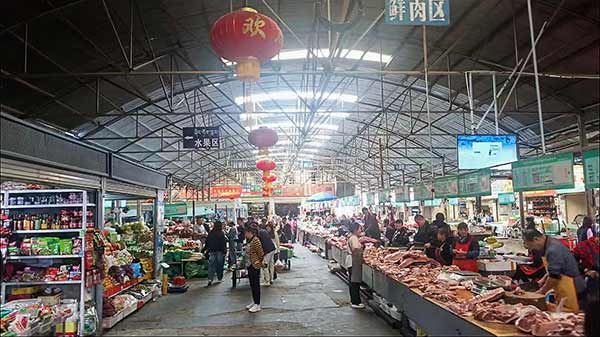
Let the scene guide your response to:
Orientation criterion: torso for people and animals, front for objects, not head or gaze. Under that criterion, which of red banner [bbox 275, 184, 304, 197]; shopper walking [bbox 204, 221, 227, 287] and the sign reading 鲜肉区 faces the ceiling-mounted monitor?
the red banner

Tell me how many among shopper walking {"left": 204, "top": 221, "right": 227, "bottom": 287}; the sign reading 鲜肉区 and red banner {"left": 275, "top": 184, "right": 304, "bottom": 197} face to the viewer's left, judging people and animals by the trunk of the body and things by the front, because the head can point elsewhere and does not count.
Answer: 0

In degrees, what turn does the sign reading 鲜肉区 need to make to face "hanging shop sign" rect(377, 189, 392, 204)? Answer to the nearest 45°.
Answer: approximately 180°

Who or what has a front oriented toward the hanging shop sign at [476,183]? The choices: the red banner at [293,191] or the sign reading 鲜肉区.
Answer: the red banner

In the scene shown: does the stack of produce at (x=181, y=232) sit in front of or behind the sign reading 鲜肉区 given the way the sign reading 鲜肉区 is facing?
behind

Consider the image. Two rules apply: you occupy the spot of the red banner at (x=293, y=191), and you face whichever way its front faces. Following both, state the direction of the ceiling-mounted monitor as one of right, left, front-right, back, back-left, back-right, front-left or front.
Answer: front

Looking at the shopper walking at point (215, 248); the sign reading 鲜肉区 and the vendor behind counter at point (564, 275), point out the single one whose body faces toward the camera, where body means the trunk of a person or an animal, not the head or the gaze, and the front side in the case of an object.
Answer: the sign reading 鲜肉区

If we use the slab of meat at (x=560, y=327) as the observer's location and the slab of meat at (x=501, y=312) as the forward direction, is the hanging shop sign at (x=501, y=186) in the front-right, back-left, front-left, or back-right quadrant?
front-right

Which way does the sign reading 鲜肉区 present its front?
toward the camera

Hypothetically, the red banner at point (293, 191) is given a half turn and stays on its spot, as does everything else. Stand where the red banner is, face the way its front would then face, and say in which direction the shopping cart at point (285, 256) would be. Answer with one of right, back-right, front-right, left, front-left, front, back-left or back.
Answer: back

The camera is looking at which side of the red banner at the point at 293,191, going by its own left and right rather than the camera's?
front

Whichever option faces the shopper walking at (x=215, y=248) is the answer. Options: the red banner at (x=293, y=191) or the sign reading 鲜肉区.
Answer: the red banner

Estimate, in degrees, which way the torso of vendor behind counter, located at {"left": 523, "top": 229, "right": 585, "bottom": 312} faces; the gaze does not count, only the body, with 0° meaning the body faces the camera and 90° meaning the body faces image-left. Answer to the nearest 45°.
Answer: approximately 90°

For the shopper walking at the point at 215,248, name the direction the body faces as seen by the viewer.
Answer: away from the camera

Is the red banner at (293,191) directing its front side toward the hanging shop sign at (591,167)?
yes
